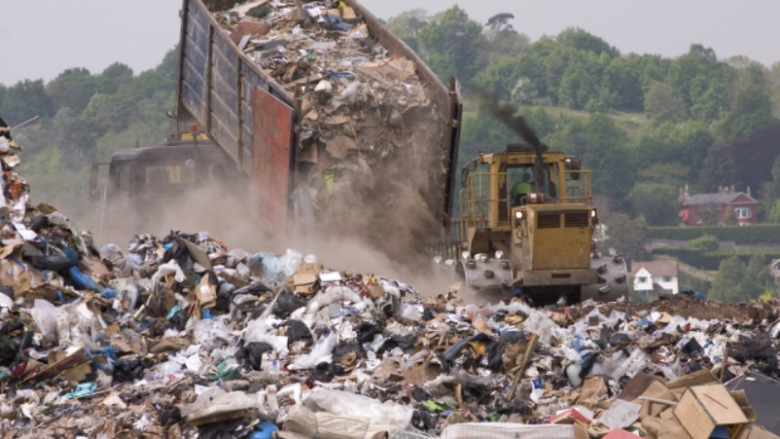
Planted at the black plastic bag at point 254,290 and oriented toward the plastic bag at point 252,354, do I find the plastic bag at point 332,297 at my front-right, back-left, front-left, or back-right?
front-left

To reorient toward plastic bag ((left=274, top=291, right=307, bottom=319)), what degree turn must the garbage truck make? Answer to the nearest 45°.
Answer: approximately 135° to its left

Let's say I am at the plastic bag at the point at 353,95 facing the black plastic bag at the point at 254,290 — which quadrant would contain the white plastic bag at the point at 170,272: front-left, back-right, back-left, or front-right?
front-right

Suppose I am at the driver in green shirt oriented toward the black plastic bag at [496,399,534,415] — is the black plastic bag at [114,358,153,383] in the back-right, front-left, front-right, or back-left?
front-right

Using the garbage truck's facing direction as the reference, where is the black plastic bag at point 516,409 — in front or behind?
behind

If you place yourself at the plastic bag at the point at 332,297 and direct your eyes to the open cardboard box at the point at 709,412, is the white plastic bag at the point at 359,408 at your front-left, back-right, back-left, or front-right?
front-right

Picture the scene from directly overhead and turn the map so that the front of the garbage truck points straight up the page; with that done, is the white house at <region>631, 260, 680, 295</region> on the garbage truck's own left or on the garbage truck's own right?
on the garbage truck's own right

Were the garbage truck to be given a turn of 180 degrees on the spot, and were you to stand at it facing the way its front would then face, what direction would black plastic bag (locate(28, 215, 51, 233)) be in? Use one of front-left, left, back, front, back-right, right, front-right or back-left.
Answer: right

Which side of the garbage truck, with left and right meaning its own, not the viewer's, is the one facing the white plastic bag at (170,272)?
left

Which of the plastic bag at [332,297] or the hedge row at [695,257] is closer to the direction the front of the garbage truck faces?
the hedge row

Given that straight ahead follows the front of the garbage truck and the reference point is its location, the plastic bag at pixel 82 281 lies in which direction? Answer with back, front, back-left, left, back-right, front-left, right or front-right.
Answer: left

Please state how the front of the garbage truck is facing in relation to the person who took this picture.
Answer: facing away from the viewer and to the left of the viewer

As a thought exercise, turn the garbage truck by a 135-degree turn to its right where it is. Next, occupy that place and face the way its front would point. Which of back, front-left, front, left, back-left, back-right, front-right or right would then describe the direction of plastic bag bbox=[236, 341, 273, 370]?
right

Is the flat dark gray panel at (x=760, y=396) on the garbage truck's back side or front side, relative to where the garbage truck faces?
on the back side
